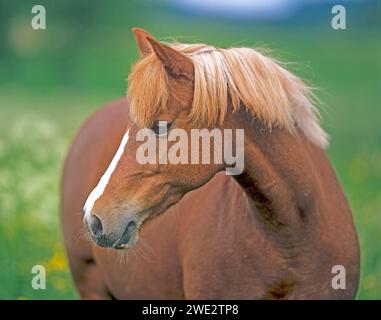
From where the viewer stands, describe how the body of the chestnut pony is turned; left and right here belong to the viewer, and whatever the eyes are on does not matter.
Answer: facing the viewer and to the right of the viewer
